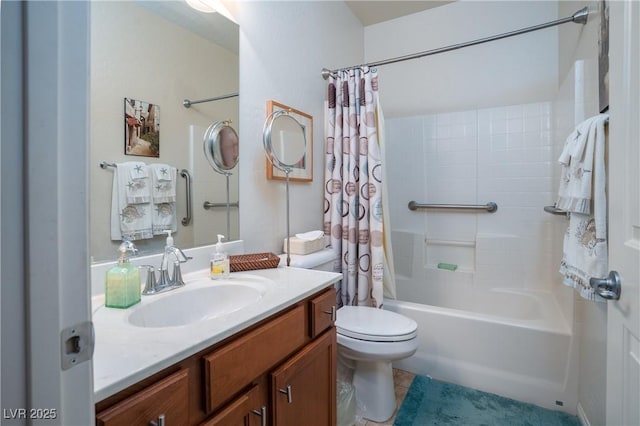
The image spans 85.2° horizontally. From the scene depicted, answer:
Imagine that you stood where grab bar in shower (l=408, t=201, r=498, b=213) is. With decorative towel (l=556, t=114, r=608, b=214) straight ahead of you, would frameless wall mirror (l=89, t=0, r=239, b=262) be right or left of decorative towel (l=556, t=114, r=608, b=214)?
right

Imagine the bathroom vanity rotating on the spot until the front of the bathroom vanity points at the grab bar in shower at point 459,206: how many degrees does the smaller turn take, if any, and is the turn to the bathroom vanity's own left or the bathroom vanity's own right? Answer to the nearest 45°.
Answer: approximately 90° to the bathroom vanity's own left

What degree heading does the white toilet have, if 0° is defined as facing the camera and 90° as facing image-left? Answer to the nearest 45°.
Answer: approximately 315°

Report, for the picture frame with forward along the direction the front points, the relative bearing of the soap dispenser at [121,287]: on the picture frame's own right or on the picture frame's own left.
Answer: on the picture frame's own right

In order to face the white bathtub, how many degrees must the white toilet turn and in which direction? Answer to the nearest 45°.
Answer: approximately 90° to its left

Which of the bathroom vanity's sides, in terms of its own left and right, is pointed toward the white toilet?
left

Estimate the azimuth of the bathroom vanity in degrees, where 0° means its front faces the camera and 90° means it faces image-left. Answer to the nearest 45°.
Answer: approximately 315°
